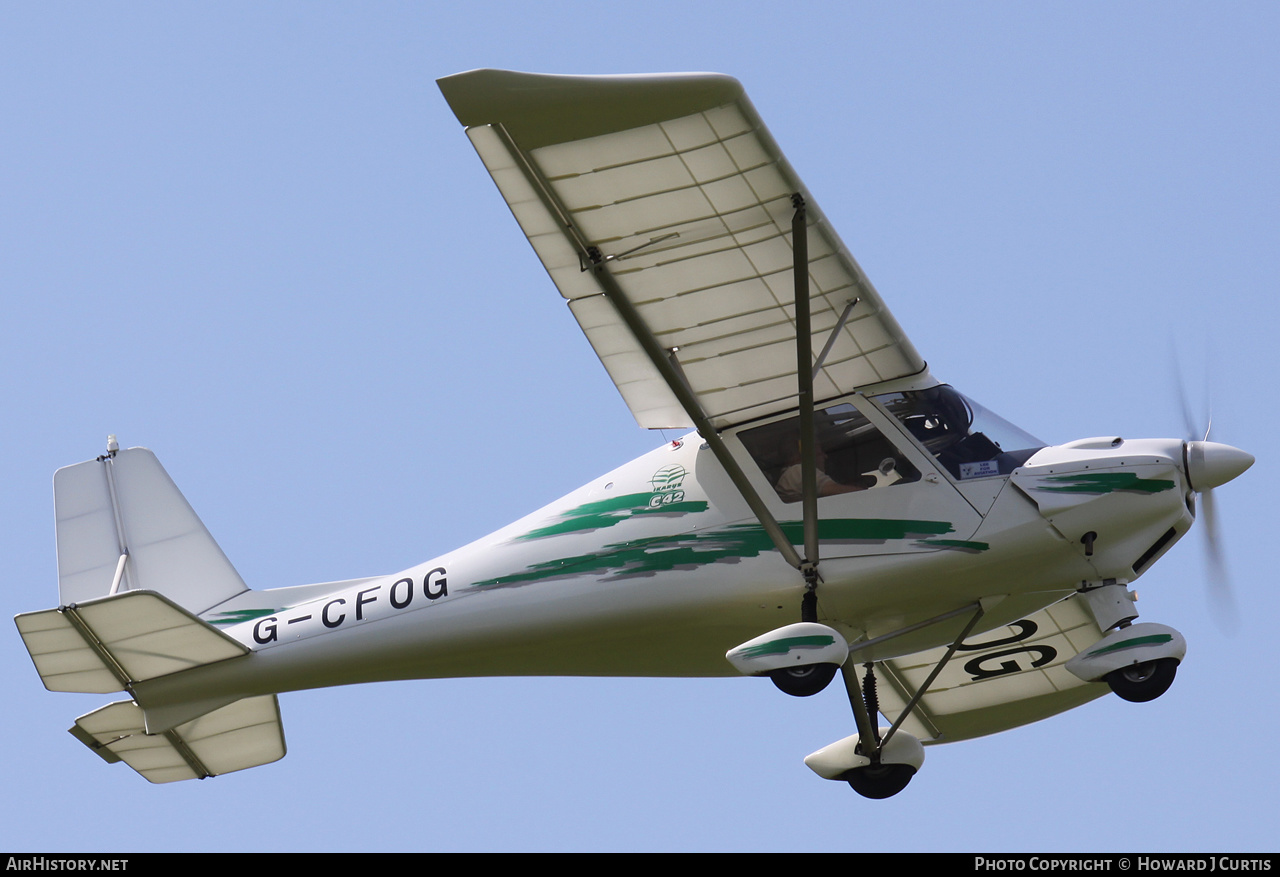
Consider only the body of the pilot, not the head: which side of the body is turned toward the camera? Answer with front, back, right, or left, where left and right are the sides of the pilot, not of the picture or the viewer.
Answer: right
